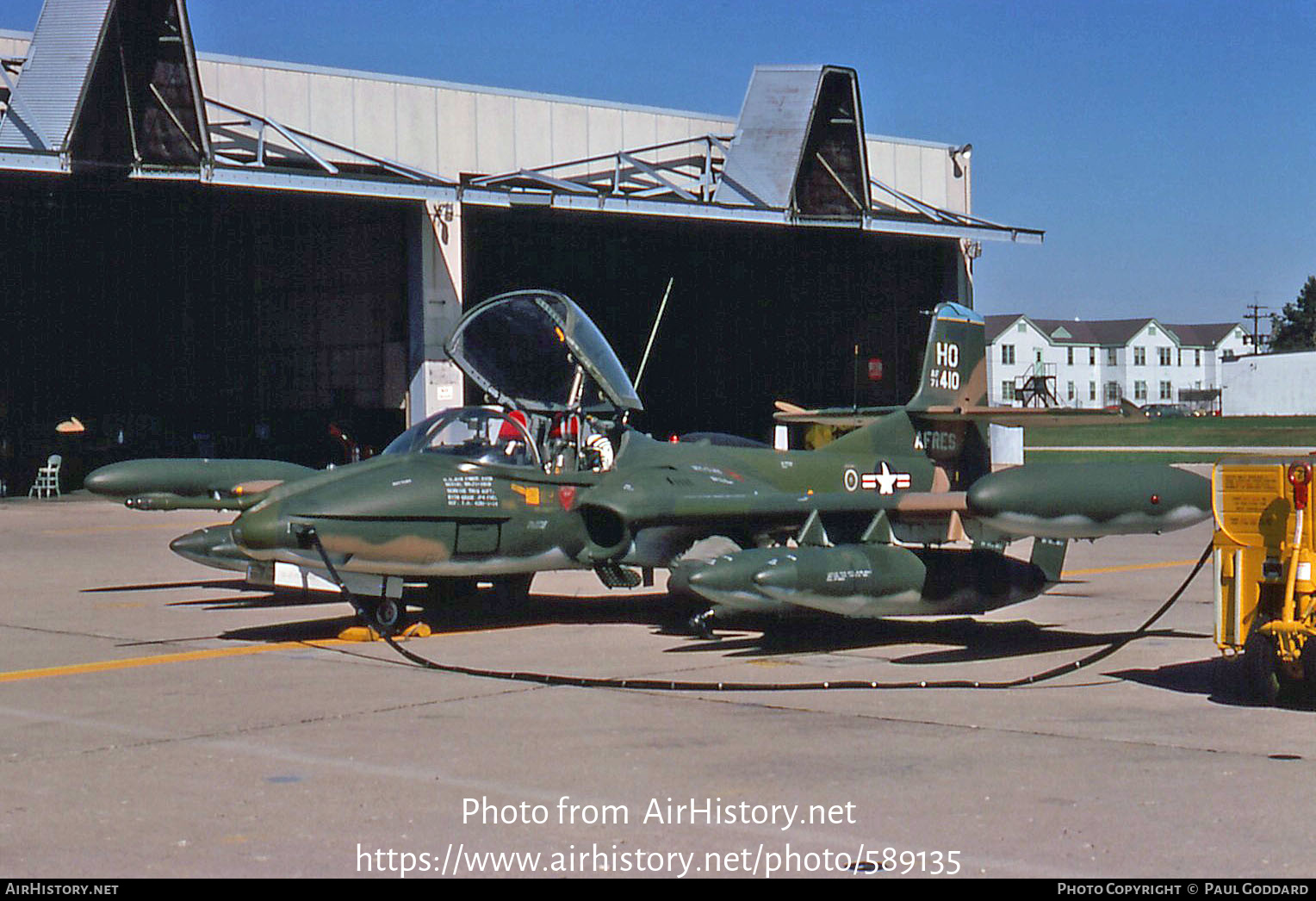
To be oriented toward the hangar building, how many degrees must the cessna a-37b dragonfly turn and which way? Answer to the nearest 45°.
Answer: approximately 135° to its right

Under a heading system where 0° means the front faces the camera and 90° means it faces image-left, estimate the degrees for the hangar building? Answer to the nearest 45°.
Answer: approximately 315°

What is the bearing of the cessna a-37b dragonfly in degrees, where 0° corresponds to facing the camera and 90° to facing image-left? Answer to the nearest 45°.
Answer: approximately 45°
